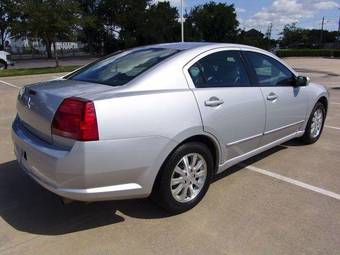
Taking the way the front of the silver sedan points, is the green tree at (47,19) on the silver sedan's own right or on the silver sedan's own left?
on the silver sedan's own left

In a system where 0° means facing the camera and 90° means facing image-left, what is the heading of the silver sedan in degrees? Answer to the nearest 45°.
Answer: approximately 225°
